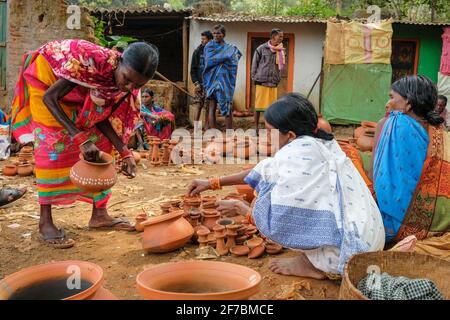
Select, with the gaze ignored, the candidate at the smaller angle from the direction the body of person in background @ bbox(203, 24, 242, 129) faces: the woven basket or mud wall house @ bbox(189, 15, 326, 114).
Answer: the woven basket

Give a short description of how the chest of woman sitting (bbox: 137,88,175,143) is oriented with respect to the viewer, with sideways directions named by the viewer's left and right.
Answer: facing the viewer and to the right of the viewer

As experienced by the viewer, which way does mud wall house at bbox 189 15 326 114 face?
facing the viewer

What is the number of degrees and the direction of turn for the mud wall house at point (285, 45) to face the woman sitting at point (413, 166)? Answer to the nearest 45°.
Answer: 0° — it already faces them

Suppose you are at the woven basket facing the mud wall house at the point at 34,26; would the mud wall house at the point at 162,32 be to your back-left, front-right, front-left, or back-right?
front-right

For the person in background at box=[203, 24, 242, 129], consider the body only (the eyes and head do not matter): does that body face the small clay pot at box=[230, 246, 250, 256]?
yes

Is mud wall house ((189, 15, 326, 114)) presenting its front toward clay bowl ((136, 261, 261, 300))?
yes

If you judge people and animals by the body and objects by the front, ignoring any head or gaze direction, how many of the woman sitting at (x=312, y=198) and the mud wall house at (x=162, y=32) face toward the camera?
1

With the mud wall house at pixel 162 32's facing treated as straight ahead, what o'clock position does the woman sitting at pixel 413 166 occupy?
The woman sitting is roughly at 12 o'clock from the mud wall house.

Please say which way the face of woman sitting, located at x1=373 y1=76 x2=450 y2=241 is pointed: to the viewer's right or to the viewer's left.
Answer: to the viewer's left

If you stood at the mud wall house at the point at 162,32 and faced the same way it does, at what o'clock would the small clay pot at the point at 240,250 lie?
The small clay pot is roughly at 12 o'clock from the mud wall house.

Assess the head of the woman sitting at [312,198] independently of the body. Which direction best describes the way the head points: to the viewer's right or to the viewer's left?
to the viewer's left

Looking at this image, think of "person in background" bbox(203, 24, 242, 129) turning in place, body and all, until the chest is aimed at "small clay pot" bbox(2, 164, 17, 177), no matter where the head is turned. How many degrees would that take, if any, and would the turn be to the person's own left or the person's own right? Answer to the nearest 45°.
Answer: approximately 45° to the person's own right

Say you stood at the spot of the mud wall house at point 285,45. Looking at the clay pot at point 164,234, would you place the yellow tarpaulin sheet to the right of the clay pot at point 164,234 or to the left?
left

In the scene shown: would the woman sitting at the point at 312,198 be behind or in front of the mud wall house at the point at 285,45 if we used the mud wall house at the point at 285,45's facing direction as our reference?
in front

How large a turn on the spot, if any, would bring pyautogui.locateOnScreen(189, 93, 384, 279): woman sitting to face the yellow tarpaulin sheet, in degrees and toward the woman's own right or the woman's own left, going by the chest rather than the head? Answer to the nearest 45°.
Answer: approximately 90° to the woman's own right
